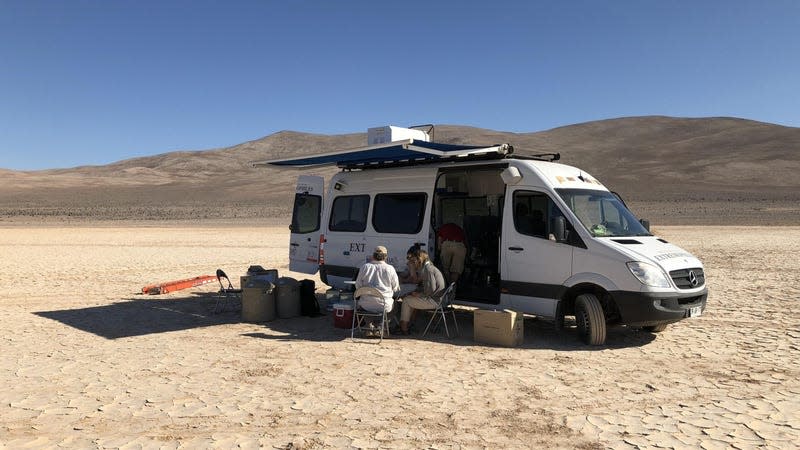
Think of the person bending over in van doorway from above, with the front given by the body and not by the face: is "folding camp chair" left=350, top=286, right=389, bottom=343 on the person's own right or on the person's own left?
on the person's own left

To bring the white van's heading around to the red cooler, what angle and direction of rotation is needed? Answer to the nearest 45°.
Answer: approximately 135° to its right

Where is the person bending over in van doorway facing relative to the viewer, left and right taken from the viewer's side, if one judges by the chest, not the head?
facing away from the viewer

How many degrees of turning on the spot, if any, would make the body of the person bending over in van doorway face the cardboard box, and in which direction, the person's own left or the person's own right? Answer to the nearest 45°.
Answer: approximately 135° to the person's own right

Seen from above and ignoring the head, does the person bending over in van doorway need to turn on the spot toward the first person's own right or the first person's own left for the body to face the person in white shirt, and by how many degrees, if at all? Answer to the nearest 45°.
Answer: approximately 135° to the first person's own left

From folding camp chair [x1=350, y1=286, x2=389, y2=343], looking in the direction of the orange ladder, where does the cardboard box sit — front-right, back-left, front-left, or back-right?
back-right

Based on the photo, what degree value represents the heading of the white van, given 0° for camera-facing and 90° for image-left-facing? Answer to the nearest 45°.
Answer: approximately 315°

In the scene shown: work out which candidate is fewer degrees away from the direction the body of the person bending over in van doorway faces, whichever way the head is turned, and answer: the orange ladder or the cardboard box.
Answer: the orange ladder

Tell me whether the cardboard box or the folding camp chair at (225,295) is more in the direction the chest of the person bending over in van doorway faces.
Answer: the folding camp chair

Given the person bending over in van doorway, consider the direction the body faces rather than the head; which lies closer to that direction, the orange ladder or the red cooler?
the orange ladder
